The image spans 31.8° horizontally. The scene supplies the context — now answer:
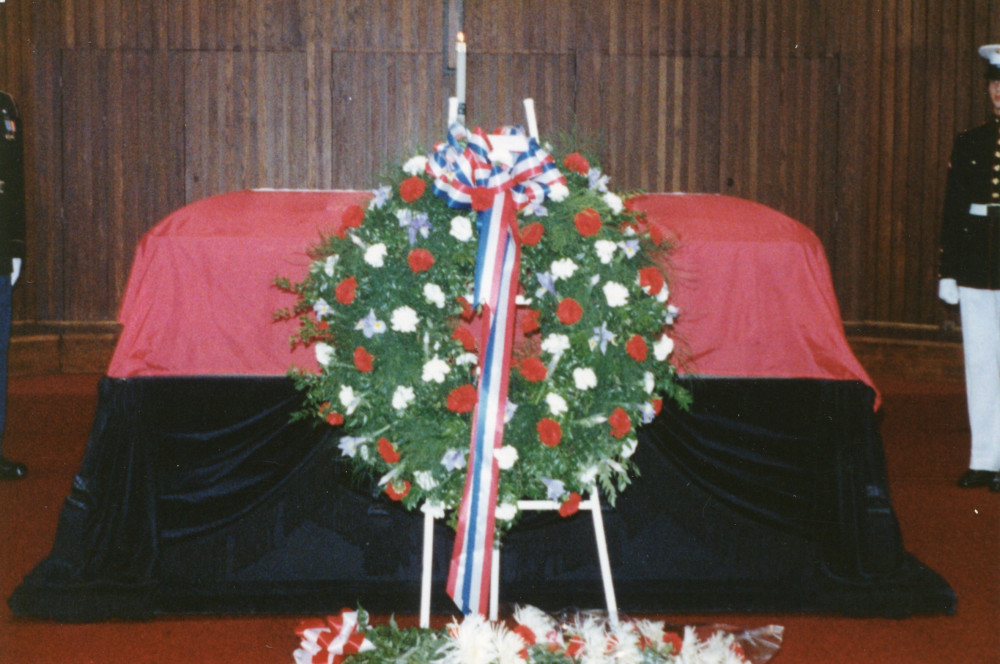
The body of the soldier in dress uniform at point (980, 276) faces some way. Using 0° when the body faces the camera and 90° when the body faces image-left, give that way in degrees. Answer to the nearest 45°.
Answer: approximately 0°
